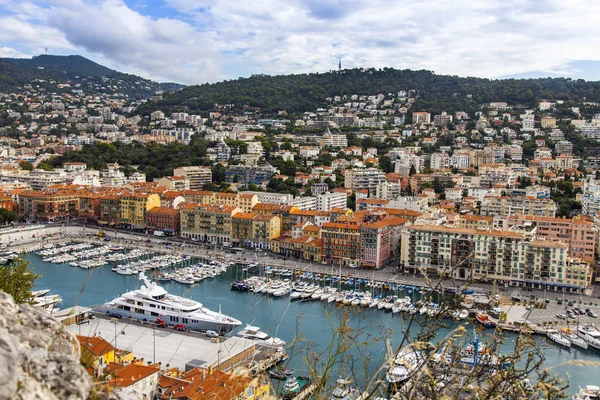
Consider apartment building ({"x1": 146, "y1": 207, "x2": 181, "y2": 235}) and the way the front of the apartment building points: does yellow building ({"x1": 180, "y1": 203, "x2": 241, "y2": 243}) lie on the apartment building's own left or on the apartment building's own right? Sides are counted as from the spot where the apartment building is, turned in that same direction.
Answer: on the apartment building's own left

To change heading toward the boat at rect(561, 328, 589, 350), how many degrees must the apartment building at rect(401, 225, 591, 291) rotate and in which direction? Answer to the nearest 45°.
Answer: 0° — it already faces it

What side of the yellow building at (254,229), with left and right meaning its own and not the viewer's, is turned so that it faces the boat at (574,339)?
left

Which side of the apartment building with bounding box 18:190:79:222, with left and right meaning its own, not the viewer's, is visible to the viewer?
front

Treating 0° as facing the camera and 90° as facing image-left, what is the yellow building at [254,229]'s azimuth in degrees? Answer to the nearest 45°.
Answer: approximately 45°

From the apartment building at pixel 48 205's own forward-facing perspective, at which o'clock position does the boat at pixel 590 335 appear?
The boat is roughly at 11 o'clock from the apartment building.

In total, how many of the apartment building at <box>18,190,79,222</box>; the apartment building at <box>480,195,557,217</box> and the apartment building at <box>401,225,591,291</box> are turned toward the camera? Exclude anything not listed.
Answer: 3

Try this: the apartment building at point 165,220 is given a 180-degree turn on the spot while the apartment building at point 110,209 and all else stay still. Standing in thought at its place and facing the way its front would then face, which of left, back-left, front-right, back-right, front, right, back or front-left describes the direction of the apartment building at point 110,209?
left

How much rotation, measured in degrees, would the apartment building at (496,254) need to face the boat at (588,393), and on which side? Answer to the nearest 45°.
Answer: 0° — it already faces it

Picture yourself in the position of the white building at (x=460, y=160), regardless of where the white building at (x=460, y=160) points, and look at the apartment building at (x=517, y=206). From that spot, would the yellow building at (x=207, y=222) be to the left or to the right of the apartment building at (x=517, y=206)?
right

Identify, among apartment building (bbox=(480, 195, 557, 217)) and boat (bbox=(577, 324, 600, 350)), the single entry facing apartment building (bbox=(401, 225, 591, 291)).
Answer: apartment building (bbox=(480, 195, 557, 217))

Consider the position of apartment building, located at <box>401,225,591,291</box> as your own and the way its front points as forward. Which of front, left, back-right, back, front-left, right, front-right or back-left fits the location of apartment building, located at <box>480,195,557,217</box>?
back

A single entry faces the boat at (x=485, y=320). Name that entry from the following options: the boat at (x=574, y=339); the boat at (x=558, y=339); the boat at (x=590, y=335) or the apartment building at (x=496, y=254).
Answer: the apartment building

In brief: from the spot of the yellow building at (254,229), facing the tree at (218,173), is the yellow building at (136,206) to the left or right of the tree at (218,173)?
left
